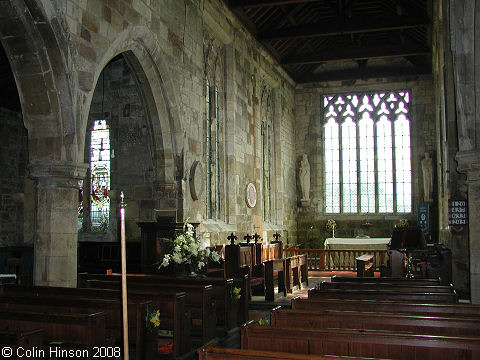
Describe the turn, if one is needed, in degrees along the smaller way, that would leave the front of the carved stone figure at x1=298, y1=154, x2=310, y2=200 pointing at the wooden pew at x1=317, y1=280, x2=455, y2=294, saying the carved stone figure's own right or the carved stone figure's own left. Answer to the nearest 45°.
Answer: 0° — it already faces it

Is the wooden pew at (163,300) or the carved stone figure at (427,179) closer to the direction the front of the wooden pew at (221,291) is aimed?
the carved stone figure

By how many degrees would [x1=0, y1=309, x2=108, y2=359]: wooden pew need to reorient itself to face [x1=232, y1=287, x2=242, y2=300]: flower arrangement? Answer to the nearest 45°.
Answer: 0° — it already faces it

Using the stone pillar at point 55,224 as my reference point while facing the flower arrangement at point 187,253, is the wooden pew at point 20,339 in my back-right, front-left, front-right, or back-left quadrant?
back-right

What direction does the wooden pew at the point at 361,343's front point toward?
away from the camera

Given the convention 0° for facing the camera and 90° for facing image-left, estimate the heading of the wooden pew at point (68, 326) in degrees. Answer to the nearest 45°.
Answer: approximately 225°

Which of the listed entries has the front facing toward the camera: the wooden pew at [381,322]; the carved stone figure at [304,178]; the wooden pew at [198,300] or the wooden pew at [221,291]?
the carved stone figure

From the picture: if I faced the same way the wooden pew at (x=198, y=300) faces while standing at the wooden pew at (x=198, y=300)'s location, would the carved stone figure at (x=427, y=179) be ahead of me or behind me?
ahead

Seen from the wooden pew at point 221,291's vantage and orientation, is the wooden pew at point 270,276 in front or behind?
in front

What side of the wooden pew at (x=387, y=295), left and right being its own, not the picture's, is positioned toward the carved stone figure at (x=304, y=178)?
front

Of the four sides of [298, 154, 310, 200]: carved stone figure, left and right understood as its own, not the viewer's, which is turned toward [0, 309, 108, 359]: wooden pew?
front

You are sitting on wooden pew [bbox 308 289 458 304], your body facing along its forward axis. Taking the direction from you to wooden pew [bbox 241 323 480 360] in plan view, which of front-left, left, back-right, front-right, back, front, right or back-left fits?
back
